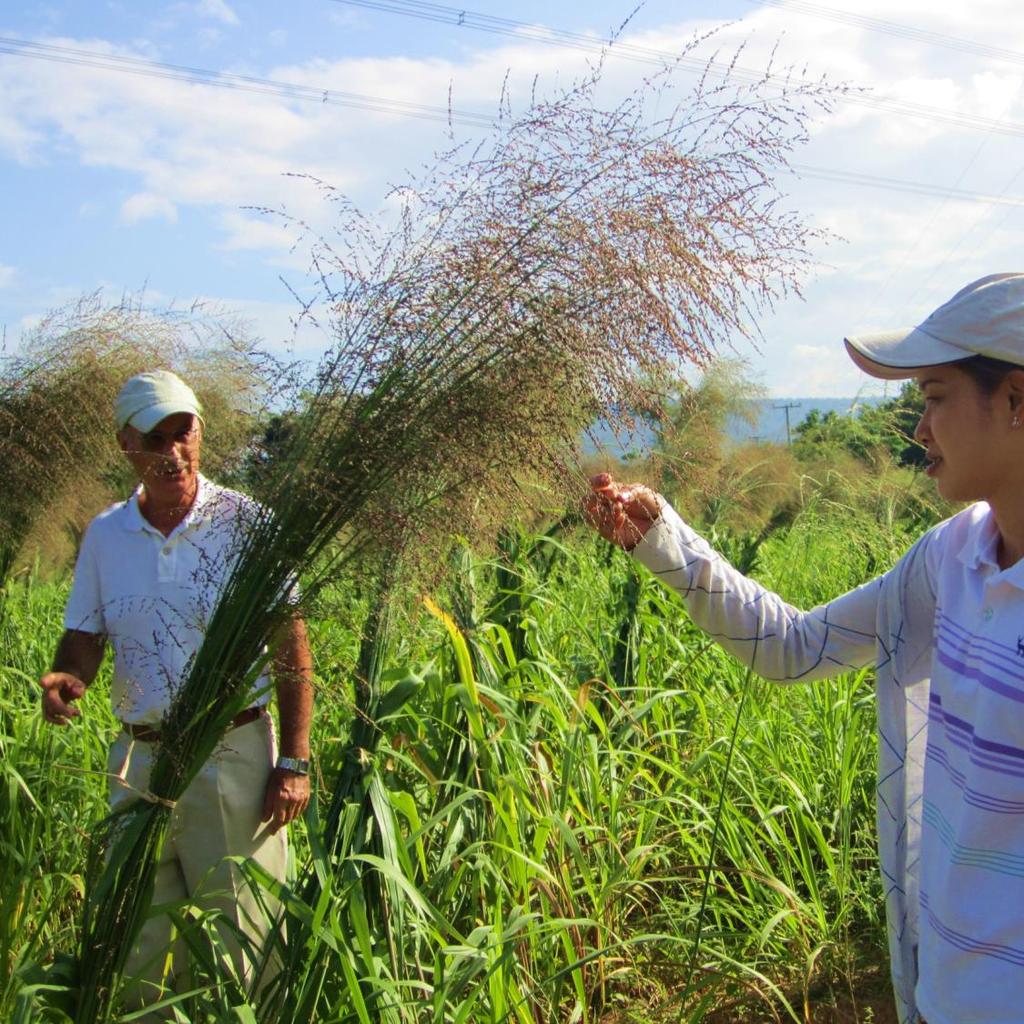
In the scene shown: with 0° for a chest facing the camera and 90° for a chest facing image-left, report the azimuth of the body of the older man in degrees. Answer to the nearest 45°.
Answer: approximately 0°

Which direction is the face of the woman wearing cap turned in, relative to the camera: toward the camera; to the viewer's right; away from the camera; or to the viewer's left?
to the viewer's left

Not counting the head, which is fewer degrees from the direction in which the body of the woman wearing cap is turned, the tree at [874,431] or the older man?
the older man

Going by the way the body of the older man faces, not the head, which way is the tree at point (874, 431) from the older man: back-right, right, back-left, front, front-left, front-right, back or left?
back-left

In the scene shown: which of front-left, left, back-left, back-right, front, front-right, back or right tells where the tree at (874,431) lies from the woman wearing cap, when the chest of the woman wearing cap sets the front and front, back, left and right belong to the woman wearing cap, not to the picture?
back-right

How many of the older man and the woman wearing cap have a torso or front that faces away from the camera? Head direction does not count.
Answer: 0

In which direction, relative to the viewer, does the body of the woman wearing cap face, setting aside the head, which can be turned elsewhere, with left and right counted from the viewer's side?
facing the viewer and to the left of the viewer

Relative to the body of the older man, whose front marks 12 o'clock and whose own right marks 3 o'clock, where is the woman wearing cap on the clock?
The woman wearing cap is roughly at 11 o'clock from the older man.

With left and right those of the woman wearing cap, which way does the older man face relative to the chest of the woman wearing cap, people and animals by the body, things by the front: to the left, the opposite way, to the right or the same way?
to the left
